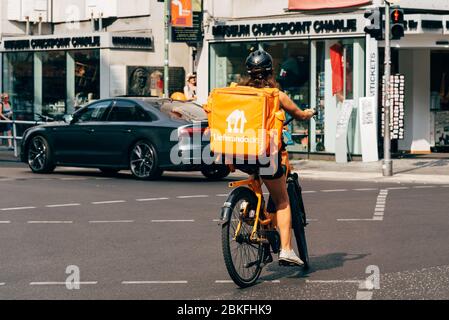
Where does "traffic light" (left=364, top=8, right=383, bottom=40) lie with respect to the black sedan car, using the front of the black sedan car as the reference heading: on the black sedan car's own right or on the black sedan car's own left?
on the black sedan car's own right

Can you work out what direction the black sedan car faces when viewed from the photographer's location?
facing away from the viewer and to the left of the viewer

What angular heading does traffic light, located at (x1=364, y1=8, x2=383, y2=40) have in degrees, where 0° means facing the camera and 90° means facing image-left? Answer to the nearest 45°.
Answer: approximately 90°

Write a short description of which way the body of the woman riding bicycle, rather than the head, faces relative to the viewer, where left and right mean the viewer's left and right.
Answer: facing away from the viewer and to the right of the viewer

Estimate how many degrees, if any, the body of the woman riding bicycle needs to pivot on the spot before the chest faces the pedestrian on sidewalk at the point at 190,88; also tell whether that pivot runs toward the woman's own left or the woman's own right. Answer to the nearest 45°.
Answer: approximately 45° to the woman's own left

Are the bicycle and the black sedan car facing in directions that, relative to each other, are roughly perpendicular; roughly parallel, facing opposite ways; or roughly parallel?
roughly perpendicular

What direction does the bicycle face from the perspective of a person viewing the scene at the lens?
facing away from the viewer and to the right of the viewer

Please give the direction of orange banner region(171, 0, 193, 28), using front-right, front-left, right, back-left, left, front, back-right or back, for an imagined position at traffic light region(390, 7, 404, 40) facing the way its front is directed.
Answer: back-right

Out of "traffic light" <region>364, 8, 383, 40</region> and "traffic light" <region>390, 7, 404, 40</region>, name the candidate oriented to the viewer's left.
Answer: "traffic light" <region>364, 8, 383, 40</region>

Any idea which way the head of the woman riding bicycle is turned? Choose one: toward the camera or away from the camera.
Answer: away from the camera

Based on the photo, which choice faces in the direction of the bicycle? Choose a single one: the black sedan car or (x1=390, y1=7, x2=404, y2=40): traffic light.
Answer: the traffic light
